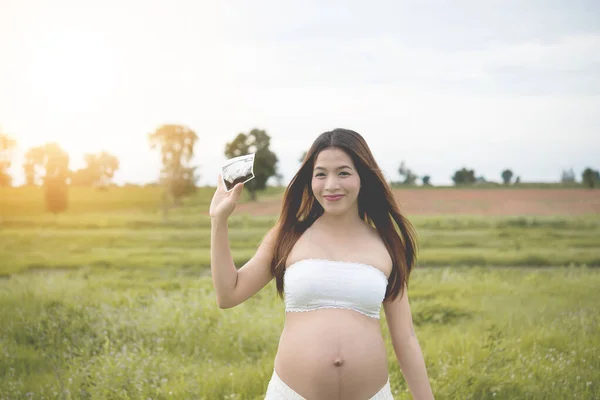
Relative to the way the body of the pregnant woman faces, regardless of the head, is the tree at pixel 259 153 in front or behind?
behind

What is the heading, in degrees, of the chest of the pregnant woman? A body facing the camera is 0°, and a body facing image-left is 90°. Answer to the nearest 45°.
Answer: approximately 0°
